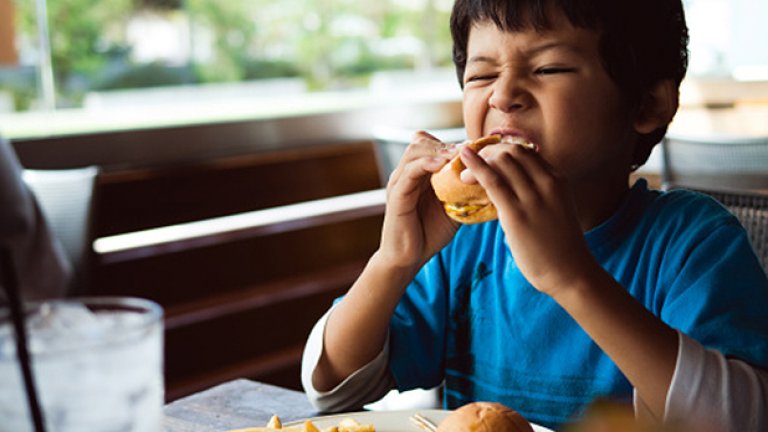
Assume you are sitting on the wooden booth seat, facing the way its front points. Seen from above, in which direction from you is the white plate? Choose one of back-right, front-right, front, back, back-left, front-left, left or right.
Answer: front-right

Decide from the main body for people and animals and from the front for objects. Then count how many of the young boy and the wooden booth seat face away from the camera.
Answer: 0

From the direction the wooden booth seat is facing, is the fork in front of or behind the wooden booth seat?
in front

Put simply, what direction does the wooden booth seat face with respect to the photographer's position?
facing the viewer and to the right of the viewer

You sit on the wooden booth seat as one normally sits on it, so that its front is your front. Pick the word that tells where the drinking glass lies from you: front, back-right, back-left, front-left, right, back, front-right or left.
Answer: front-right

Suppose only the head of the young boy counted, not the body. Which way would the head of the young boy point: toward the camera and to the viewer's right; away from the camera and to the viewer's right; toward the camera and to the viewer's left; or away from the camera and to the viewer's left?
toward the camera and to the viewer's left

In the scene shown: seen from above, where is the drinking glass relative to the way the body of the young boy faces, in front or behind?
in front

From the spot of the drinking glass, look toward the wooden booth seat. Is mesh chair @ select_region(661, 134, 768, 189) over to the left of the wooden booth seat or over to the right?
right

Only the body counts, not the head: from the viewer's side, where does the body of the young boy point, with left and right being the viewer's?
facing the viewer and to the left of the viewer

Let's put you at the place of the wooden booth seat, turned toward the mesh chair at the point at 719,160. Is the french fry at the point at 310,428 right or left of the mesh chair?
right
